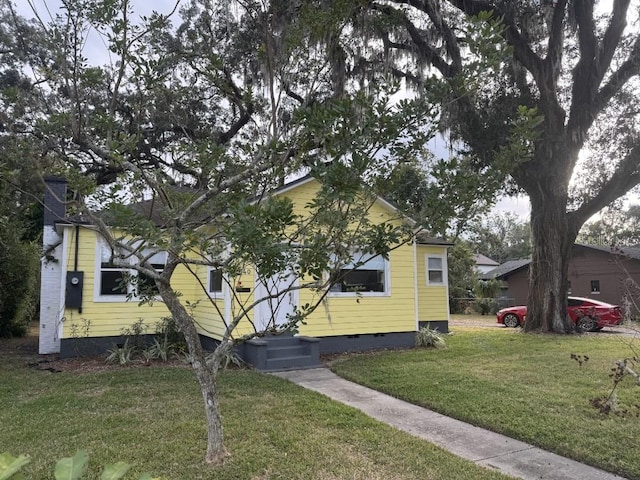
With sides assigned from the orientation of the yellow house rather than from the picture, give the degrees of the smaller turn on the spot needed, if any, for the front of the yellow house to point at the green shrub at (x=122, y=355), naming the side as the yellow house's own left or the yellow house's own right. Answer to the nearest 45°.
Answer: approximately 45° to the yellow house's own right

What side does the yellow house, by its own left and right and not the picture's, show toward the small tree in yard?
front

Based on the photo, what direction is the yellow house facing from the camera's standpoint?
toward the camera

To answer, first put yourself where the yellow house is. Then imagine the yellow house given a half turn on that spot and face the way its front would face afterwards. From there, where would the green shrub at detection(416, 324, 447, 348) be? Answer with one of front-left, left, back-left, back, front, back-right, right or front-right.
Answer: right

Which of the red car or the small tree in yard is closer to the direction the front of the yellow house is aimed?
the small tree in yard

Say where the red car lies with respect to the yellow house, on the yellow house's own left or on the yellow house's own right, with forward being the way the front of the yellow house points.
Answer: on the yellow house's own left
